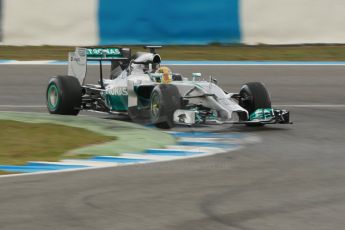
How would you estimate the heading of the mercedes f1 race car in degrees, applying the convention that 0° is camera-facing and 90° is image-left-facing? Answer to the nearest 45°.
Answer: approximately 315°

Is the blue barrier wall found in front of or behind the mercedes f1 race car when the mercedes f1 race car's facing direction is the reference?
behind
